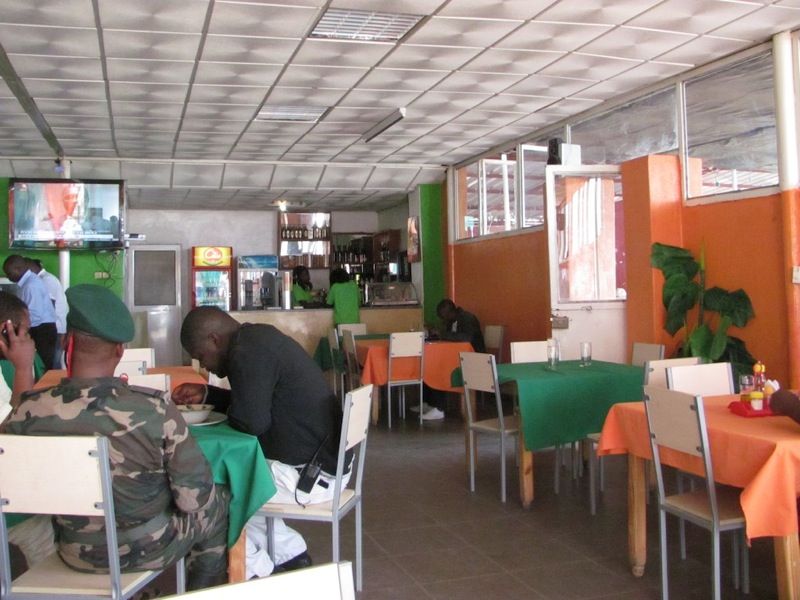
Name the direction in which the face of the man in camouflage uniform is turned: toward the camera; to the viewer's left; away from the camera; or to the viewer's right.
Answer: away from the camera

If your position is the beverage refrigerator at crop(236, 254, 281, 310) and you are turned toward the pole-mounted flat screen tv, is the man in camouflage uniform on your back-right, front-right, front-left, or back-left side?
front-left

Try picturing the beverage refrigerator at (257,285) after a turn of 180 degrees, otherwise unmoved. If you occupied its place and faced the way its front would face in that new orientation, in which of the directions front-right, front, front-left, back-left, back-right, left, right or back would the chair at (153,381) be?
back

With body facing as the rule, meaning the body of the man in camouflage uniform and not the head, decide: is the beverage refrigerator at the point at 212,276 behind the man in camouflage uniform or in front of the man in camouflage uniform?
in front

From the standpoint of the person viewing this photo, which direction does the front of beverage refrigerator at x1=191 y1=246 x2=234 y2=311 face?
facing the viewer

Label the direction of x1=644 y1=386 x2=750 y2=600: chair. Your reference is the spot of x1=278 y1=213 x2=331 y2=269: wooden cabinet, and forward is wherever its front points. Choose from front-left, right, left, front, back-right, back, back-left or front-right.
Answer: front

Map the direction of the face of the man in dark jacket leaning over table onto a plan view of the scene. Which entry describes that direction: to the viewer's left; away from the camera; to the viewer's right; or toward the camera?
to the viewer's left

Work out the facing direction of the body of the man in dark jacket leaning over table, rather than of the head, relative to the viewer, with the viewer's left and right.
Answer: facing to the left of the viewer

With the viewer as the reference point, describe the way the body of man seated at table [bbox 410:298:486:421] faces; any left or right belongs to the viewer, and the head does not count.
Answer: facing to the left of the viewer

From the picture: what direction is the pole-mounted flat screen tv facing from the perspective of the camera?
toward the camera

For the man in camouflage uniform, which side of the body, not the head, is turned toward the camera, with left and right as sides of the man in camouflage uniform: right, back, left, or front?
back

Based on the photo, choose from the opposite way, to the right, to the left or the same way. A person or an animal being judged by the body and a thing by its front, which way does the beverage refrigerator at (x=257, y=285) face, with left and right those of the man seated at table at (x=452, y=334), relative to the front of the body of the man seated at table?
to the left

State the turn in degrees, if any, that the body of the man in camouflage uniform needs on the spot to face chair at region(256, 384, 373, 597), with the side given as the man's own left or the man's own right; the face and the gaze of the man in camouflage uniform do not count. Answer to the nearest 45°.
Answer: approximately 45° to the man's own right

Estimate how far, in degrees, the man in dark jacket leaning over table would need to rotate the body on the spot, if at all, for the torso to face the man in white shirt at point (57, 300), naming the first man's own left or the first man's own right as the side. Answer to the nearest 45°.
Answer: approximately 90° to the first man's own right

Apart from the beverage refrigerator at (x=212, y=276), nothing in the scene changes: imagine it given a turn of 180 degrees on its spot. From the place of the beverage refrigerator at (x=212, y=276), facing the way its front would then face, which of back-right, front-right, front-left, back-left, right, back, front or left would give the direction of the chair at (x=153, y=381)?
back

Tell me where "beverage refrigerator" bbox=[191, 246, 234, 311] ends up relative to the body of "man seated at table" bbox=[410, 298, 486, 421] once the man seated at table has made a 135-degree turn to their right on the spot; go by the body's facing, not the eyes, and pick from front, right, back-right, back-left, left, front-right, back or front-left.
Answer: left

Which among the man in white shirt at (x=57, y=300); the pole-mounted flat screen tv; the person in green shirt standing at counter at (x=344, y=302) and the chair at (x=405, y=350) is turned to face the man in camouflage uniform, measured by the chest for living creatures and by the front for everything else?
the pole-mounted flat screen tv

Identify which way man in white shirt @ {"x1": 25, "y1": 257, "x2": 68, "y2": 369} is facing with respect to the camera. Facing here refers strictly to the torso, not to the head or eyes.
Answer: to the viewer's left
